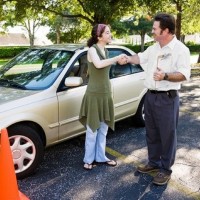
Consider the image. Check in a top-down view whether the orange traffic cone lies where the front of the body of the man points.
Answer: yes

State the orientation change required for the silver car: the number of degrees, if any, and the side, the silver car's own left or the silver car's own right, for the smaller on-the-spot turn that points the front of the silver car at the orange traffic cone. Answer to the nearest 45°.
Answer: approximately 45° to the silver car's own left

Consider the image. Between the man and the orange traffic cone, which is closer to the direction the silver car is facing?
the orange traffic cone

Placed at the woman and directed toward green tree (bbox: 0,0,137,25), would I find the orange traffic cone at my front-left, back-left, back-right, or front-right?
back-left

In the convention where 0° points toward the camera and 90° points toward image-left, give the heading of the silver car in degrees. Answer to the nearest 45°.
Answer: approximately 45°

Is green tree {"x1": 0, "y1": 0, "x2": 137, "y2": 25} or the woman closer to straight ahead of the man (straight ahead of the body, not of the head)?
the woman

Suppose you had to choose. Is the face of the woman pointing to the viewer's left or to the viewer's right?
to the viewer's right

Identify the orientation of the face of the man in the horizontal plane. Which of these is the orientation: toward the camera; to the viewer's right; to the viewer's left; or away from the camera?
to the viewer's left

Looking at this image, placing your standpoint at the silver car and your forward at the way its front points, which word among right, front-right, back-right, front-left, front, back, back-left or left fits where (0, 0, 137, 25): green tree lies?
back-right

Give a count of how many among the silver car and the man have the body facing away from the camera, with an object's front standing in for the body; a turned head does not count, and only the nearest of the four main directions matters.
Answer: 0

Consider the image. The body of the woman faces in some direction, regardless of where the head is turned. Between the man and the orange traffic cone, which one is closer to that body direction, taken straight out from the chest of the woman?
the man

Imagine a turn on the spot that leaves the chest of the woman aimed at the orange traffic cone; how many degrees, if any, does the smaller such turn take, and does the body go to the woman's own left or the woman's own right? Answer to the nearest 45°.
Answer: approximately 90° to the woman's own right

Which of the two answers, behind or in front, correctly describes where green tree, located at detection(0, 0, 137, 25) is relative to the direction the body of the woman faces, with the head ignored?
behind

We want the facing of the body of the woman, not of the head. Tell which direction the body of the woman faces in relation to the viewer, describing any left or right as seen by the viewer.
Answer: facing the viewer and to the right of the viewer
